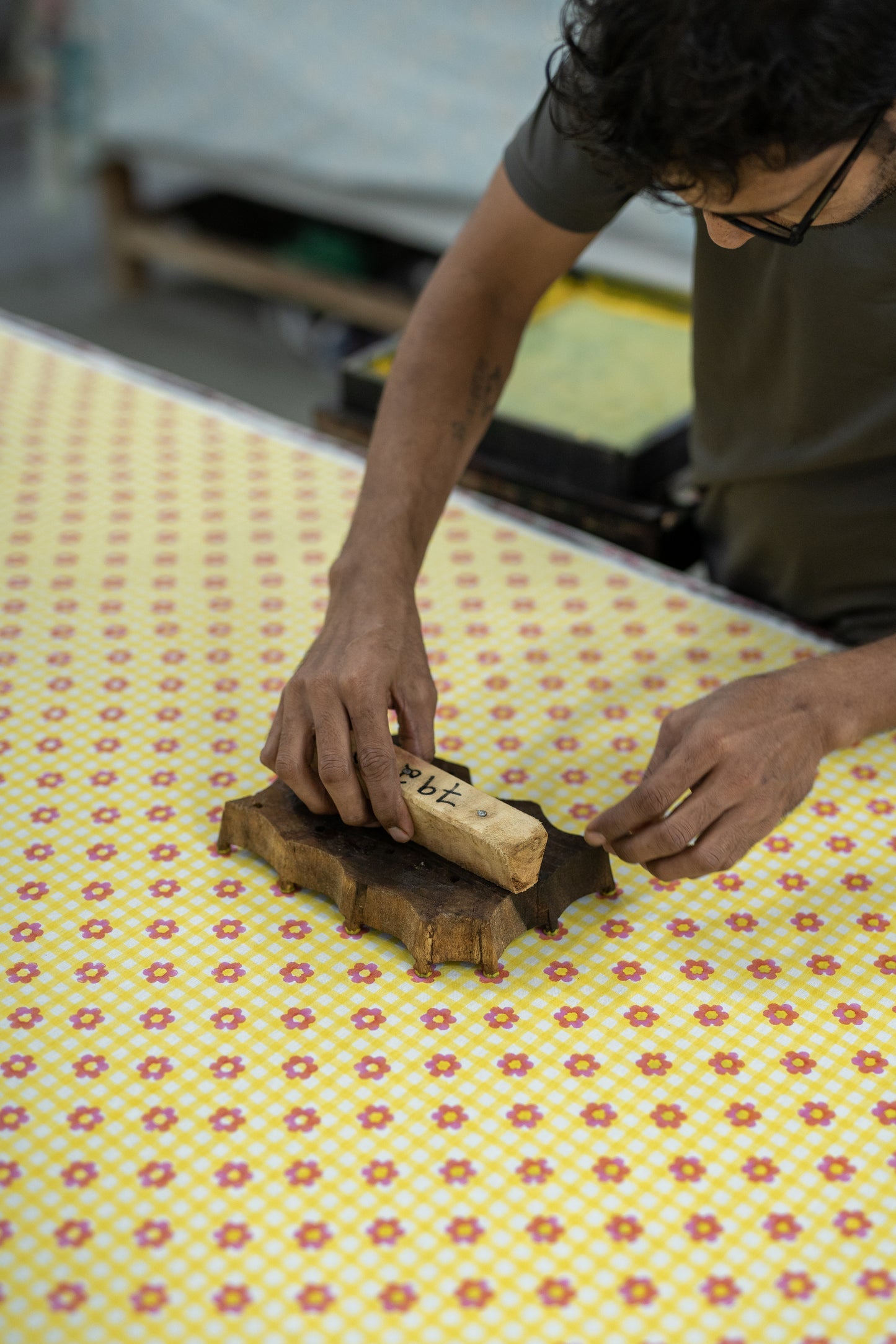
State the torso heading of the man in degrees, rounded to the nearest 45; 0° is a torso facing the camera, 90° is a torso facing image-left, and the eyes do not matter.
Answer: approximately 45°

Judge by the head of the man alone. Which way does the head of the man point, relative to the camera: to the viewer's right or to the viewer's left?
to the viewer's left
